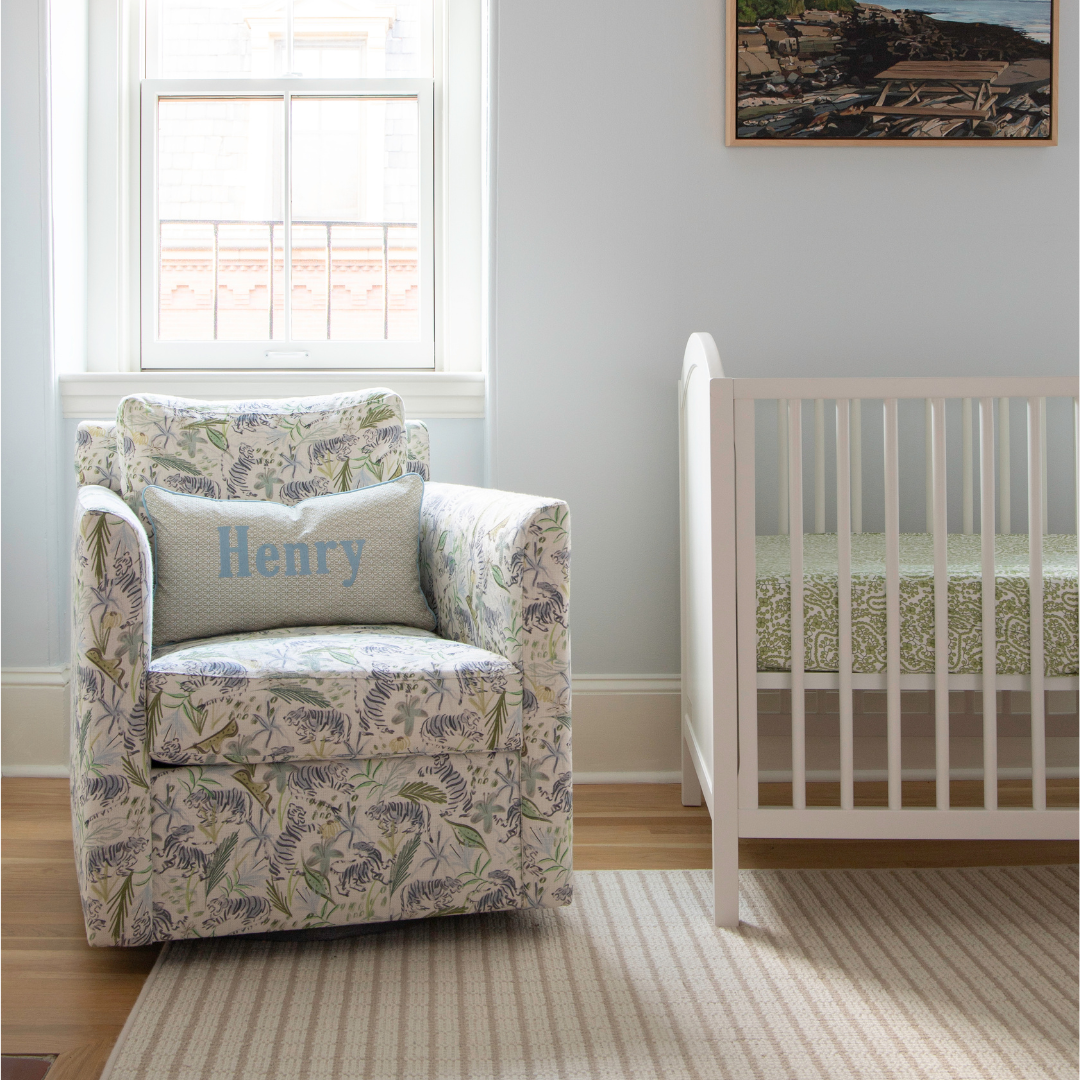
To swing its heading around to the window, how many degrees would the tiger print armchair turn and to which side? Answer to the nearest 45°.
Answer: approximately 180°

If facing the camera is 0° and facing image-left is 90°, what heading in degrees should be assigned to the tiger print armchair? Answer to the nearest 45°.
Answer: approximately 0°

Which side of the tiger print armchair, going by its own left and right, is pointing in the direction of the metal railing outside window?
back
